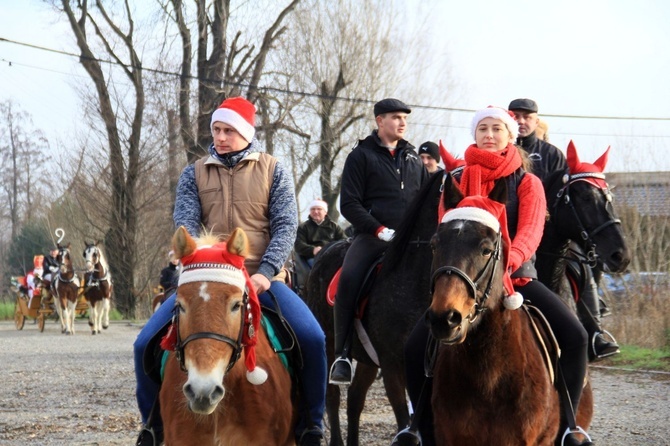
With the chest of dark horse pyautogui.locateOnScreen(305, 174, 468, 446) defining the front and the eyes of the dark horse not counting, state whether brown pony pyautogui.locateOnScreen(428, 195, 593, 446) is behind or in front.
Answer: in front

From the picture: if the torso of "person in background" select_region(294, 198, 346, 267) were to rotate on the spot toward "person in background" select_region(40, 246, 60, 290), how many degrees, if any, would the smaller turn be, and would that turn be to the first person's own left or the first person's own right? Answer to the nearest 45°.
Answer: approximately 135° to the first person's own right

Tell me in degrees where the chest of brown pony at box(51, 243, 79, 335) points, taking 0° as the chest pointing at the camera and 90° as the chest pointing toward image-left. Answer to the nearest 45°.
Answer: approximately 0°

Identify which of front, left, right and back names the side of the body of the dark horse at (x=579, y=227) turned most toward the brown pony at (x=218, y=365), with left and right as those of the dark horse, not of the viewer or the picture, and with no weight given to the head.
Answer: right

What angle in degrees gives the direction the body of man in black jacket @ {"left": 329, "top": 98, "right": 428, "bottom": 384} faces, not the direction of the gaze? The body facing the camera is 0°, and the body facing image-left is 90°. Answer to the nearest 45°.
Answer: approximately 315°
